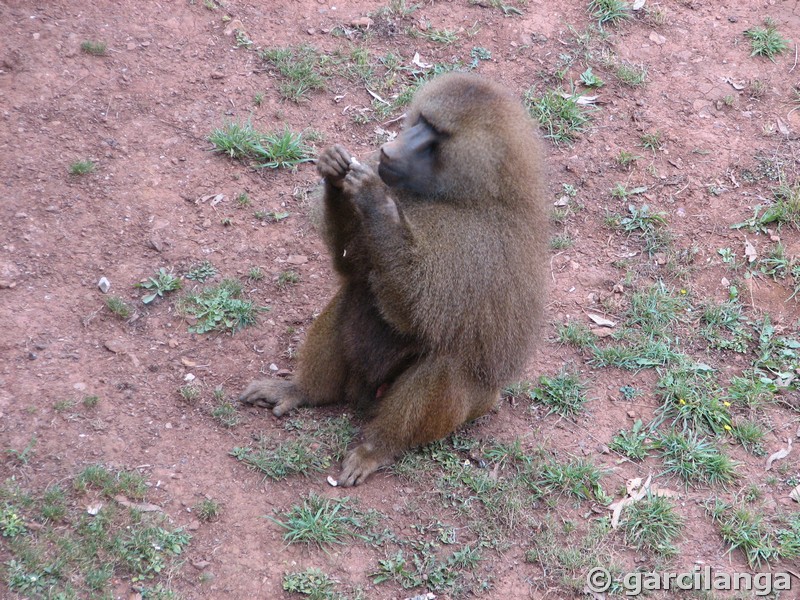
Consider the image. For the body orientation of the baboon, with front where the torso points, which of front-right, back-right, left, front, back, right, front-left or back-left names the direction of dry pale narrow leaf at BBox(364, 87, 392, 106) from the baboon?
back-right

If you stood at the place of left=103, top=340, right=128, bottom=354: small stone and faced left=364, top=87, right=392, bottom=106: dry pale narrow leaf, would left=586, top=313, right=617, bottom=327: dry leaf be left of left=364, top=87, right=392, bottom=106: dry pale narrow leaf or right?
right

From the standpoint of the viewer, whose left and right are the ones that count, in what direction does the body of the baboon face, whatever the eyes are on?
facing the viewer and to the left of the viewer

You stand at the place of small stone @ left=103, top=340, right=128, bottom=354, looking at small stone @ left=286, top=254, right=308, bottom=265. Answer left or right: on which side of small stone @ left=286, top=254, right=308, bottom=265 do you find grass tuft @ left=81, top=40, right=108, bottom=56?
left

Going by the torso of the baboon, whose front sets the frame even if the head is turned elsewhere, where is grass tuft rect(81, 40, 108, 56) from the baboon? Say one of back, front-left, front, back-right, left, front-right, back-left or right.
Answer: right

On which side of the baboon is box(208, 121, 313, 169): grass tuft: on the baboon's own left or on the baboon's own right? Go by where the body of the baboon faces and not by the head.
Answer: on the baboon's own right

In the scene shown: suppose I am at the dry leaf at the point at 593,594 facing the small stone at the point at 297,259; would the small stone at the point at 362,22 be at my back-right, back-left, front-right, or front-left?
front-right

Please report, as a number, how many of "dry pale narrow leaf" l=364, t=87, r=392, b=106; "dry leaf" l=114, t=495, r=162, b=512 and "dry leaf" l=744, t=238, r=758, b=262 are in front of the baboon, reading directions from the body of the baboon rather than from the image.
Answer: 1

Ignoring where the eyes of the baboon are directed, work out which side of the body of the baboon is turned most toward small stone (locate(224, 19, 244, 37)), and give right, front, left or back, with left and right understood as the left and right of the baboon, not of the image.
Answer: right

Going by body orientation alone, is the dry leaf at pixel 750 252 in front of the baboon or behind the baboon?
behind

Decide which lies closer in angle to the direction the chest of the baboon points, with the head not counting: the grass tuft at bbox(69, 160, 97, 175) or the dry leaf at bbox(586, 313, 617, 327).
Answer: the grass tuft
